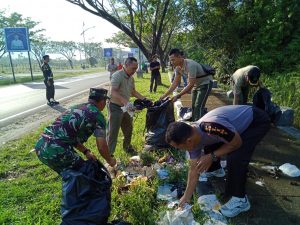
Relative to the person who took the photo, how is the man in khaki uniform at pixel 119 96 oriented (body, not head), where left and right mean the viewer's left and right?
facing the viewer and to the right of the viewer

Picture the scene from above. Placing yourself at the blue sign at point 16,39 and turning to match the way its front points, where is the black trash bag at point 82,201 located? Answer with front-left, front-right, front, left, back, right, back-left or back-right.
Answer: front

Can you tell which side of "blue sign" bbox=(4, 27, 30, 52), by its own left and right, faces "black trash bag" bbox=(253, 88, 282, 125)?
front

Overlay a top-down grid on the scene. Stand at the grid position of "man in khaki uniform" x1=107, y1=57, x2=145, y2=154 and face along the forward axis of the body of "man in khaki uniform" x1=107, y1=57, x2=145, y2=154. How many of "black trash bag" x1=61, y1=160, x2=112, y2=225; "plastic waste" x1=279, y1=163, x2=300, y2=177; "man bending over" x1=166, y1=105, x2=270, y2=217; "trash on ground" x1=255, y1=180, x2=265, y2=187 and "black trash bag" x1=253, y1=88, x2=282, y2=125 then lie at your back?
0

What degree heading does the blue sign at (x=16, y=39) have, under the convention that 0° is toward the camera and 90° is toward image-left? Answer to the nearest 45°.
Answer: approximately 0°

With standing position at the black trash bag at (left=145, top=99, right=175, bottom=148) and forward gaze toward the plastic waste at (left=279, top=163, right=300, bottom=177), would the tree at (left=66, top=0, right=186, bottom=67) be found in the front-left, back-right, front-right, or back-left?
back-left

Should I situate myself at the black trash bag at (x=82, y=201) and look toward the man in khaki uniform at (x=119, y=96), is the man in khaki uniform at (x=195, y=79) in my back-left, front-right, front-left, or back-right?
front-right

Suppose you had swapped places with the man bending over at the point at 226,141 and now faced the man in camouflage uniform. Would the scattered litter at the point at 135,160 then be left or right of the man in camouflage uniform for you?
right

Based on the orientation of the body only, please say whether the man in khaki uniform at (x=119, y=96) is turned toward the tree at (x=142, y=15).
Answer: no

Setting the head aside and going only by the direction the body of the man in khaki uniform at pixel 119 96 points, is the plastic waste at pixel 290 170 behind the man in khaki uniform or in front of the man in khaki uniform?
in front

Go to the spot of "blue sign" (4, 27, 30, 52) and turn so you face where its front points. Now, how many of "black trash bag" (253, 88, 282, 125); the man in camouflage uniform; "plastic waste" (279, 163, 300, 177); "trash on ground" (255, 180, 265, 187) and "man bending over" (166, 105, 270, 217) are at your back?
0

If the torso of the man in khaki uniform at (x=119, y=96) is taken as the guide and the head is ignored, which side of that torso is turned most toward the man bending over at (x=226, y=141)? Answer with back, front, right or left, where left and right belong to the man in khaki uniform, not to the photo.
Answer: front

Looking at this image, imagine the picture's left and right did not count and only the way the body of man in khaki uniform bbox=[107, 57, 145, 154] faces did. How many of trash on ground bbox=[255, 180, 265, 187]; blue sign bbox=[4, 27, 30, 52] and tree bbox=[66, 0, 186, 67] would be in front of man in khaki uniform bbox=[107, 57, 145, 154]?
1

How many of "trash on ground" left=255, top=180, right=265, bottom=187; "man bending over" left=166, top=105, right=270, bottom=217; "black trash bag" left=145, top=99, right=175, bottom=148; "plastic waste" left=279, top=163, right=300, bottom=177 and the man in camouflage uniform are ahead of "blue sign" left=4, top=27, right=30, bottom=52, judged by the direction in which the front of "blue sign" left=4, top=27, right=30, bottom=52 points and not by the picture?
5

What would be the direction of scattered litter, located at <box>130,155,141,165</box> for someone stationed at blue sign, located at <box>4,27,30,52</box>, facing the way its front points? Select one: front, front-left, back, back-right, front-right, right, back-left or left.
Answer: front

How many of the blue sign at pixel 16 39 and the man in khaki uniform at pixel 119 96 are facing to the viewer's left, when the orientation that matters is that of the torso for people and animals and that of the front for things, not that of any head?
0

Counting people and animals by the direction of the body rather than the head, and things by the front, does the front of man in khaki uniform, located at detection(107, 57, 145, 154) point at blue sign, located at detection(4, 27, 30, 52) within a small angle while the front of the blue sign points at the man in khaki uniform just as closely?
no

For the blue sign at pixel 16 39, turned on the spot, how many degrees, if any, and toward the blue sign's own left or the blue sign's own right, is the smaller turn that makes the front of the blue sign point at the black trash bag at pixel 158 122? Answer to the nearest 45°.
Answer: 0° — it already faces it

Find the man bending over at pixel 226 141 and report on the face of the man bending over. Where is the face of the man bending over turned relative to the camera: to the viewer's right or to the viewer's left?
to the viewer's left

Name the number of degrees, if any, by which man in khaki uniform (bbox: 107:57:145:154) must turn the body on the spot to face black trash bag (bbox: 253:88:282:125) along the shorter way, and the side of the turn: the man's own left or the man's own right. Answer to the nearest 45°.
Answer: approximately 45° to the man's own left
